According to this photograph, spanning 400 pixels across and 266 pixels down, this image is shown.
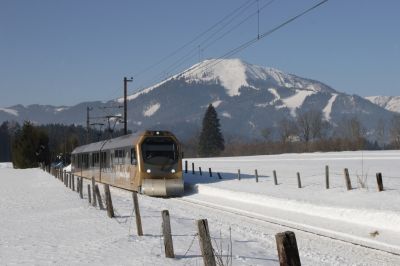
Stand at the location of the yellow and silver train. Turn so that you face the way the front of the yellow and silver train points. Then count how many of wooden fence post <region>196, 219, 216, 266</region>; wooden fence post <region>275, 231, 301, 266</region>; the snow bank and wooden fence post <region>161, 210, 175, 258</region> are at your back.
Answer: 0

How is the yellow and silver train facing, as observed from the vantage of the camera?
facing the viewer and to the right of the viewer

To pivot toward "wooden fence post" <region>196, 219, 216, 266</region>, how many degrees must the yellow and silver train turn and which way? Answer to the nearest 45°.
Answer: approximately 45° to its right

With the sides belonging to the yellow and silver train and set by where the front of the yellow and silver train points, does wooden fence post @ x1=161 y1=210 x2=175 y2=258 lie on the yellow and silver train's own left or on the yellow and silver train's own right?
on the yellow and silver train's own right

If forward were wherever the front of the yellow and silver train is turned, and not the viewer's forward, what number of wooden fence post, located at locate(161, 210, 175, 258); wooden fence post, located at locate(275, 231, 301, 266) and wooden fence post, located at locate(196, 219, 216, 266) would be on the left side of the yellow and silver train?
0

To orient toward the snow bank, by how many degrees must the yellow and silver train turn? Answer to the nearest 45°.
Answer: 0° — it already faces it

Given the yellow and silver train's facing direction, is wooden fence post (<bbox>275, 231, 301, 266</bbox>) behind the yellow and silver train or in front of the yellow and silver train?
in front

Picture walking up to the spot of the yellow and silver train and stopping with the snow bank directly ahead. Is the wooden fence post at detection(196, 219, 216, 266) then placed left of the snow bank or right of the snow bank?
right
